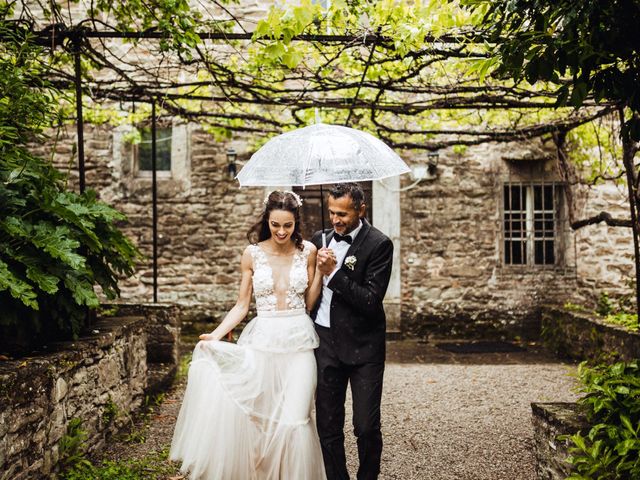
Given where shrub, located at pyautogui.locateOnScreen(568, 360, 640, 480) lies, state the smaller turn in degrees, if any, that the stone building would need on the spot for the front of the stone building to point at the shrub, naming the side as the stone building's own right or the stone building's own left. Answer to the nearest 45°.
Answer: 0° — it already faces it

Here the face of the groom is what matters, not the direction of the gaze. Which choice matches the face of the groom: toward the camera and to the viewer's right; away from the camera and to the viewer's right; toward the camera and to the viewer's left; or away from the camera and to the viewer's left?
toward the camera and to the viewer's left

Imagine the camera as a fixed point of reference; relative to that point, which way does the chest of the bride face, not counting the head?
toward the camera

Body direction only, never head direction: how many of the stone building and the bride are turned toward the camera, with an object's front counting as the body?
2

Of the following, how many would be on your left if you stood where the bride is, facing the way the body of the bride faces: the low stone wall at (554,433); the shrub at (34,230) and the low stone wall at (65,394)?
1

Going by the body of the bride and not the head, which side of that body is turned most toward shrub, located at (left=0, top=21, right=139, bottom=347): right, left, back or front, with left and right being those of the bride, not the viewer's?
right

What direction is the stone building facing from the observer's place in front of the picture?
facing the viewer

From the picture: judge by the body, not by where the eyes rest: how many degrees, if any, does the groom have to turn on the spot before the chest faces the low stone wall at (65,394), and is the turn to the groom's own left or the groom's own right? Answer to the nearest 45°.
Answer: approximately 45° to the groom's own right

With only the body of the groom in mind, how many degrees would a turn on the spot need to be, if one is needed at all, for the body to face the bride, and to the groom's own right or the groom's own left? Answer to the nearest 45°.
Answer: approximately 45° to the groom's own right

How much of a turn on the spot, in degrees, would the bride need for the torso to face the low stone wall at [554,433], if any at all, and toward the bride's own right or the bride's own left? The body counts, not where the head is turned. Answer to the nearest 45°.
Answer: approximately 90° to the bride's own left

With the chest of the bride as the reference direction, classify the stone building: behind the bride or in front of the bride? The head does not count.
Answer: behind
